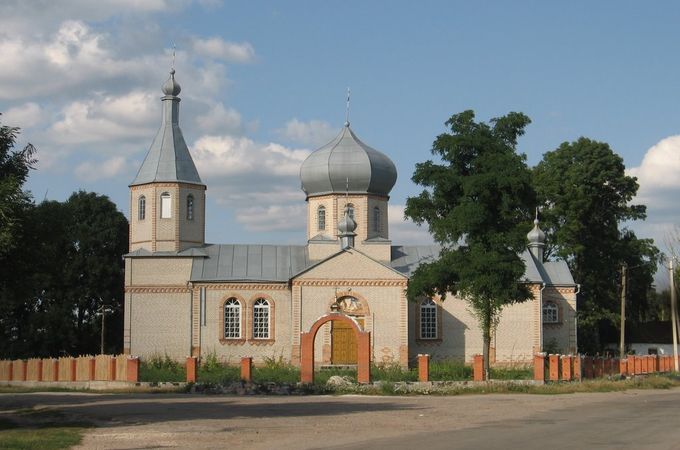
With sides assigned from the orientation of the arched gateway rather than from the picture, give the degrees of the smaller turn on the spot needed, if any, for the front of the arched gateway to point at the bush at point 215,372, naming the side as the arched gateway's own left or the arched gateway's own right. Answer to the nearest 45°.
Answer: approximately 135° to the arched gateway's own right

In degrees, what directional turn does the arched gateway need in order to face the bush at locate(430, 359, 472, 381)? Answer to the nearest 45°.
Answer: approximately 135° to its left

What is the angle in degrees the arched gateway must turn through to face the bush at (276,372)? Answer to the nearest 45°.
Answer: approximately 135° to its right

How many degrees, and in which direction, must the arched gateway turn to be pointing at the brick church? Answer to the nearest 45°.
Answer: approximately 180°

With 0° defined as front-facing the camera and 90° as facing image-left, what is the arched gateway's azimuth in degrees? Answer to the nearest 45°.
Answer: approximately 0°

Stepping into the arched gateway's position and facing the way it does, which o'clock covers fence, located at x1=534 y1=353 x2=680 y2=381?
The fence is roughly at 8 o'clock from the arched gateway.
